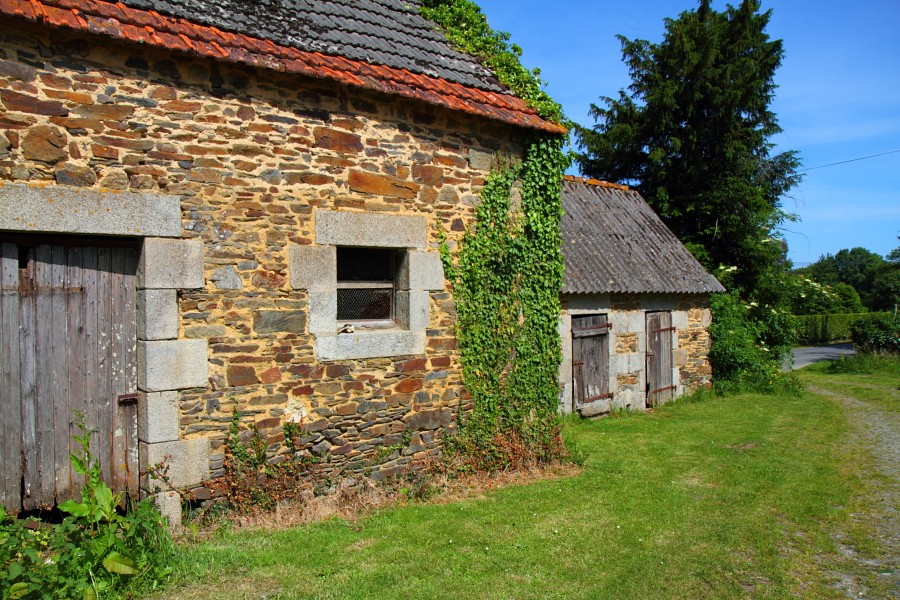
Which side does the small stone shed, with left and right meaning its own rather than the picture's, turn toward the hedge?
left

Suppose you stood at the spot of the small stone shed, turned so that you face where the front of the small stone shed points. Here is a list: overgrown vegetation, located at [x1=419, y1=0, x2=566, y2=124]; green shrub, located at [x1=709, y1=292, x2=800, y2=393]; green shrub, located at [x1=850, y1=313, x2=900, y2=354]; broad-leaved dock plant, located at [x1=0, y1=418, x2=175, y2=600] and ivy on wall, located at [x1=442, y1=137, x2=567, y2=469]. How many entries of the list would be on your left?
2

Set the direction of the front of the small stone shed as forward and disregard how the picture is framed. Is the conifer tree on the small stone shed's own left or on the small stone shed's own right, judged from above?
on the small stone shed's own left

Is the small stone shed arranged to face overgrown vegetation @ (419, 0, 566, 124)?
no

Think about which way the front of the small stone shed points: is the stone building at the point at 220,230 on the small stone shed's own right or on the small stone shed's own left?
on the small stone shed's own right

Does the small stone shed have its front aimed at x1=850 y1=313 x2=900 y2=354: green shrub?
no

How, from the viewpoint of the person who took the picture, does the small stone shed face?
facing the viewer and to the right of the viewer

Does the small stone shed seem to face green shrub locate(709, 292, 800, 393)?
no

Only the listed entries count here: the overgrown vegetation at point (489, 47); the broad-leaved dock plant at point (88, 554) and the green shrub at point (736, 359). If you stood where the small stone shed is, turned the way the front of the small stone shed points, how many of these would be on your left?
1

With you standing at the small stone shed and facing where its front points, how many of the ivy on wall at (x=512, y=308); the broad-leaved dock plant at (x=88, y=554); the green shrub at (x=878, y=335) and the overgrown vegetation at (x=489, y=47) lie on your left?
1

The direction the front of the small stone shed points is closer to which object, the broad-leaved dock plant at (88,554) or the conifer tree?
the broad-leaved dock plant

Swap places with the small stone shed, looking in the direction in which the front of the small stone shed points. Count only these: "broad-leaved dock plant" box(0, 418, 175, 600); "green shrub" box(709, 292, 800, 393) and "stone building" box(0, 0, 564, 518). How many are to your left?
1

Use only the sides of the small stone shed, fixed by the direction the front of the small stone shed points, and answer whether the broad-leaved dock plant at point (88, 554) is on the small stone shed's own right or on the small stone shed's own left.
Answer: on the small stone shed's own right
